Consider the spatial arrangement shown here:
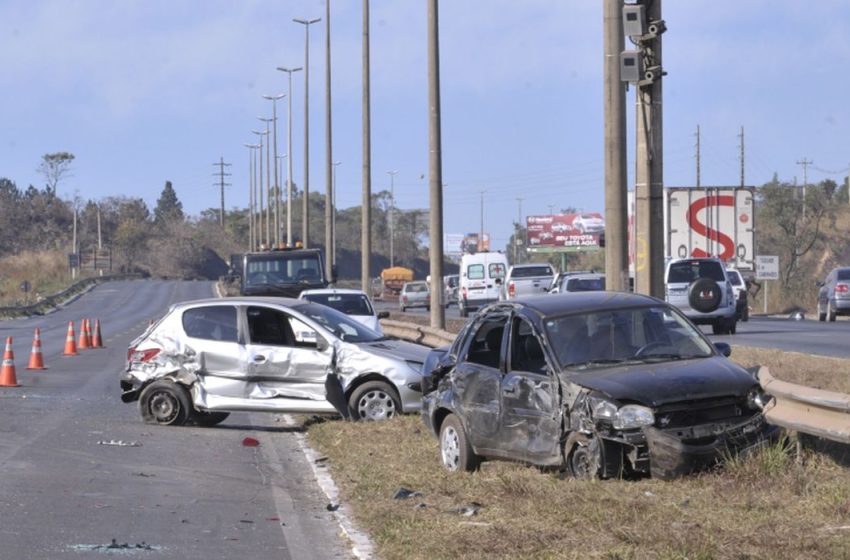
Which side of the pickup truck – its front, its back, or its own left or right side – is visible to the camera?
back

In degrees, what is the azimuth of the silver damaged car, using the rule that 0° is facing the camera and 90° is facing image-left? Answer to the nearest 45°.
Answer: approximately 270°

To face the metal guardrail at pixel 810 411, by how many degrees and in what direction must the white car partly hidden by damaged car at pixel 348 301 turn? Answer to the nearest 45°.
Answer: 0° — it already faces it

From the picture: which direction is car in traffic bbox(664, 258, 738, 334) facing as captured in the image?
away from the camera

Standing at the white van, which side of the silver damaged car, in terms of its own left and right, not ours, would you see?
left

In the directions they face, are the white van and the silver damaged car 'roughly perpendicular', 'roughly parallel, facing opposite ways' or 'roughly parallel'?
roughly perpendicular

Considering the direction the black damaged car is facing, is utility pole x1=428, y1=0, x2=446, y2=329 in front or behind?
behind
